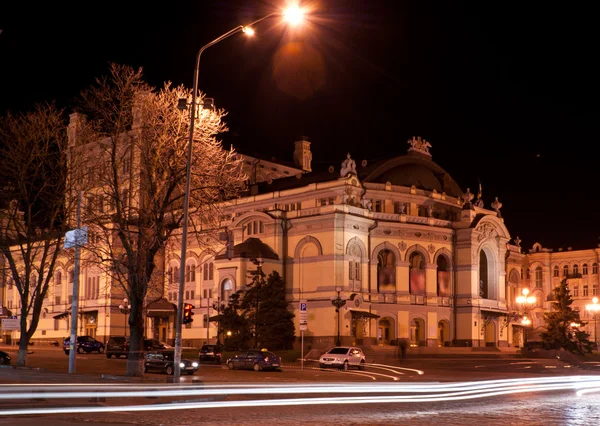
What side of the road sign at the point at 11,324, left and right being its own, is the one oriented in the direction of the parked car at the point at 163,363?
left

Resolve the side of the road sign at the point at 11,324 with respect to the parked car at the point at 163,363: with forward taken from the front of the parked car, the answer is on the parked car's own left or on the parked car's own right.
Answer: on the parked car's own right

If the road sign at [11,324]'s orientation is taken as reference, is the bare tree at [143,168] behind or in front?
in front

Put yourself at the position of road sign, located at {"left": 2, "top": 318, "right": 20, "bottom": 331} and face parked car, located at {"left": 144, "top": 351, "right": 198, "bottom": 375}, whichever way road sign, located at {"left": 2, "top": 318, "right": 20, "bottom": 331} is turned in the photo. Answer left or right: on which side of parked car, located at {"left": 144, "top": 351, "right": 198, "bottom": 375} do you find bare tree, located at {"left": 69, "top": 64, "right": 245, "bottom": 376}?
right

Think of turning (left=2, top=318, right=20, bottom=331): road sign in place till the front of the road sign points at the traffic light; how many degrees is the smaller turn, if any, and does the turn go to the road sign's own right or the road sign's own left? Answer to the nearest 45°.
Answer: approximately 45° to the road sign's own left

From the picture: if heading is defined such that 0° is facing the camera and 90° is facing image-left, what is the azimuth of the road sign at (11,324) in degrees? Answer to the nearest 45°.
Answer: approximately 0°
